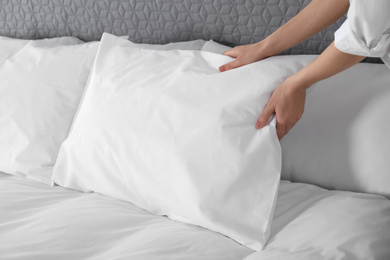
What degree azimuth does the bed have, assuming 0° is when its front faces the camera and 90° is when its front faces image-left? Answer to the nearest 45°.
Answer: approximately 0°
